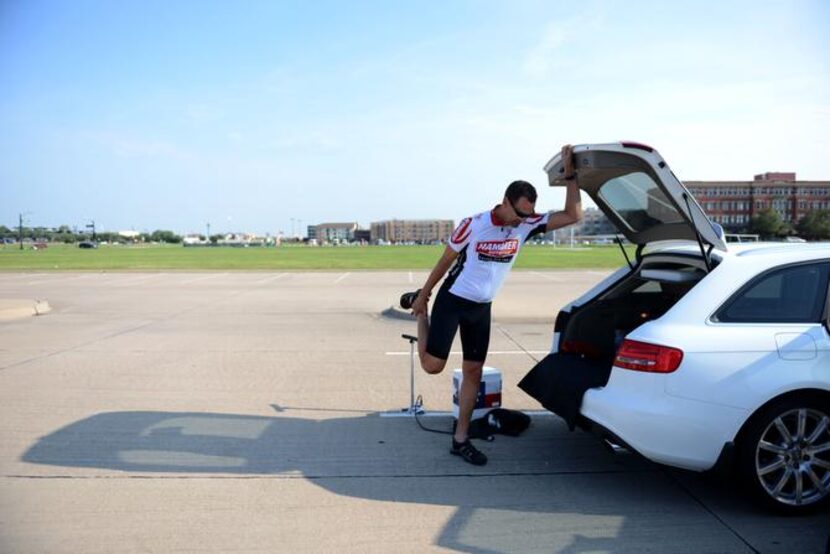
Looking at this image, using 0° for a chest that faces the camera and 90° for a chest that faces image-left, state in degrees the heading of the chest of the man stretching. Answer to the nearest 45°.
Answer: approximately 315°

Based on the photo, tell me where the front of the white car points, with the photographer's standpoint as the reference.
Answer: facing away from the viewer and to the right of the viewer

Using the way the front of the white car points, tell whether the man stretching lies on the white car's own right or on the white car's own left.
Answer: on the white car's own left
